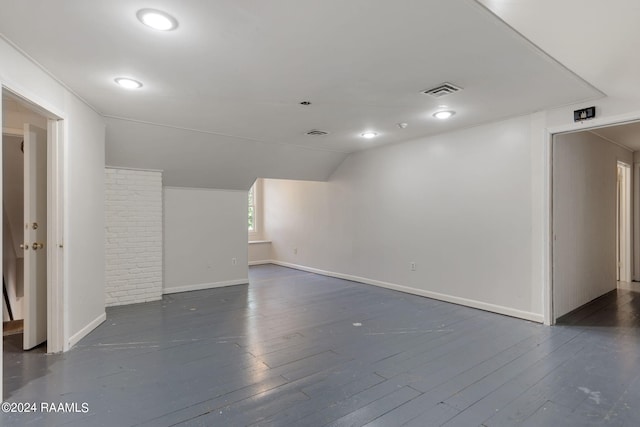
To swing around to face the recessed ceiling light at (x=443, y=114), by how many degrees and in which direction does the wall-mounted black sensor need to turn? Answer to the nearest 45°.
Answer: approximately 45° to its right

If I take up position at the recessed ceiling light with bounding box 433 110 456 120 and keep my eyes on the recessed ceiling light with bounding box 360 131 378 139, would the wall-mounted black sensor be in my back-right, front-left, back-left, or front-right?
back-right

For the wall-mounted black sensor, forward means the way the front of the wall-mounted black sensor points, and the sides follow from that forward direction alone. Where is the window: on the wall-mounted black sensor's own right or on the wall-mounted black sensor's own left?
on the wall-mounted black sensor's own right

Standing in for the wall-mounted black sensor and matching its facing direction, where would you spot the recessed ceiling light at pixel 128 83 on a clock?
The recessed ceiling light is roughly at 12 o'clock from the wall-mounted black sensor.

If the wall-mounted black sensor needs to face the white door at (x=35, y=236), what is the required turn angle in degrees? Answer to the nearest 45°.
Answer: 0° — it already faces it

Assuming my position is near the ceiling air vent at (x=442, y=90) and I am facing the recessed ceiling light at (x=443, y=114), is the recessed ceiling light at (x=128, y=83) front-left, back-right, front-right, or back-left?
back-left

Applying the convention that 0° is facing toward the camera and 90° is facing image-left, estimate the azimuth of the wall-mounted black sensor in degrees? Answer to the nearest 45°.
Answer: approximately 45°

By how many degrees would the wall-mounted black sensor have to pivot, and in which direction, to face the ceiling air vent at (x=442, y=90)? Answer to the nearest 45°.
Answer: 0° — it already faces it
